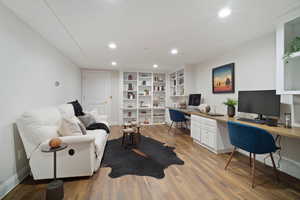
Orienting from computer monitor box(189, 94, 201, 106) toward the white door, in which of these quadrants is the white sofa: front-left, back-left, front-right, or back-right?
front-left

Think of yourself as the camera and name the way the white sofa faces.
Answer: facing to the right of the viewer

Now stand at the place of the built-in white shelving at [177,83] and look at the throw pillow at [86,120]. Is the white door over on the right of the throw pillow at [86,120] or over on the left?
right

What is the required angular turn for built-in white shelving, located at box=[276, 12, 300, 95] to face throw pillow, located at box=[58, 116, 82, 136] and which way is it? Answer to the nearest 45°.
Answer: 0° — it already faces it

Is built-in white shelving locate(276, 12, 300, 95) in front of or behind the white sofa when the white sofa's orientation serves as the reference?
in front

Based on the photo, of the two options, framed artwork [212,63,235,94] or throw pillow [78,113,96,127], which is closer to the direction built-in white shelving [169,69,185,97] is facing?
the throw pillow

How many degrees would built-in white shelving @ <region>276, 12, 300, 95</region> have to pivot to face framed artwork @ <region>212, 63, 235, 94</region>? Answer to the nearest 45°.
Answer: approximately 90° to its right

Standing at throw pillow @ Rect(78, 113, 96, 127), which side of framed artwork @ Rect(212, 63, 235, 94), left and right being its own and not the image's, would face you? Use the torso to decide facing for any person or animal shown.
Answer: front

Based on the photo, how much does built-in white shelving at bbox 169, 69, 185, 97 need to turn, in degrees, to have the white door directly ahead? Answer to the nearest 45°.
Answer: approximately 45° to its right

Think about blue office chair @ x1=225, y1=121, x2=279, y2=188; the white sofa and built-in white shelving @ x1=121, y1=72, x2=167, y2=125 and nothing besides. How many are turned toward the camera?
1

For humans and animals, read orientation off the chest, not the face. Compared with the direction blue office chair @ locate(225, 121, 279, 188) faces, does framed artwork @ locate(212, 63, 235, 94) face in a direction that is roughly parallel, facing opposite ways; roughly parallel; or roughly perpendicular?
roughly parallel, facing opposite ways

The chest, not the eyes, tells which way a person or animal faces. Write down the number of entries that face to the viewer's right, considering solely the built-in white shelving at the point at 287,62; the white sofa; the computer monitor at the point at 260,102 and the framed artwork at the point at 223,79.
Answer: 1

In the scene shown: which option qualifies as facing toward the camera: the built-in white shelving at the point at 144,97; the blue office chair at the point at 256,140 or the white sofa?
the built-in white shelving

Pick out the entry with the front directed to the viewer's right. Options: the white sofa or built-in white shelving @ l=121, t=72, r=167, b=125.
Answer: the white sofa

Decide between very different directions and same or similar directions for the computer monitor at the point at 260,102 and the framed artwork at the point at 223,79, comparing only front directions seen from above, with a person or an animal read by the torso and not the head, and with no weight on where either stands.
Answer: same or similar directions
